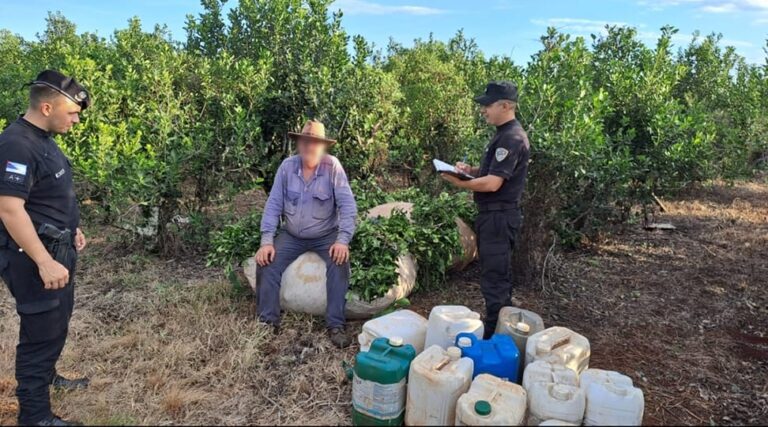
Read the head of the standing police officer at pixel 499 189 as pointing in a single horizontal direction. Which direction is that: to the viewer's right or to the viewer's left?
to the viewer's left

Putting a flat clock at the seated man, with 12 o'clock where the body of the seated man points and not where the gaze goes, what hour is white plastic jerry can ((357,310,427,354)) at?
The white plastic jerry can is roughly at 11 o'clock from the seated man.

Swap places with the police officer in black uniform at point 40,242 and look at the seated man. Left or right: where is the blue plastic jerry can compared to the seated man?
right

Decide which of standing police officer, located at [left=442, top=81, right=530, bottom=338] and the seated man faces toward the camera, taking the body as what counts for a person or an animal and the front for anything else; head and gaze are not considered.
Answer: the seated man

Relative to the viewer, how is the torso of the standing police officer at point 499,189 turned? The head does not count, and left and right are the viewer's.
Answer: facing to the left of the viewer

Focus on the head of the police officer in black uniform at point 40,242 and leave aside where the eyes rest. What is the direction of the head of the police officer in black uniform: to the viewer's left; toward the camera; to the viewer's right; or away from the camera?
to the viewer's right

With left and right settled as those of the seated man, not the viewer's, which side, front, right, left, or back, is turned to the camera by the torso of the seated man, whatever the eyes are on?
front

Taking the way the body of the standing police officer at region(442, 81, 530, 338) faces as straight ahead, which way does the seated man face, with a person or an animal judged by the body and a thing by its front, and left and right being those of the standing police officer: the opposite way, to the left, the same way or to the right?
to the left

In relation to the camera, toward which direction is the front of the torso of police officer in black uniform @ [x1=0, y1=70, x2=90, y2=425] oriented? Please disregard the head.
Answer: to the viewer's right

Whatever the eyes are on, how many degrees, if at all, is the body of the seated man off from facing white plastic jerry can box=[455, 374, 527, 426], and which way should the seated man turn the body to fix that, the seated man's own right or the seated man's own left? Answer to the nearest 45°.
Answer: approximately 45° to the seated man's own left

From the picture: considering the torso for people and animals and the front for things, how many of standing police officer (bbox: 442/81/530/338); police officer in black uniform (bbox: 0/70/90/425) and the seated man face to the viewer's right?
1

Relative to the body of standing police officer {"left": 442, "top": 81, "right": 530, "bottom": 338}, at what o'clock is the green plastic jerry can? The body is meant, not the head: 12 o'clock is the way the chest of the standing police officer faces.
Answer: The green plastic jerry can is roughly at 10 o'clock from the standing police officer.

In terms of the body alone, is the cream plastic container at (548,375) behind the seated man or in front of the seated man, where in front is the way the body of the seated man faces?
in front

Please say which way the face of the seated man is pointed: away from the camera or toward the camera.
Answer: toward the camera
